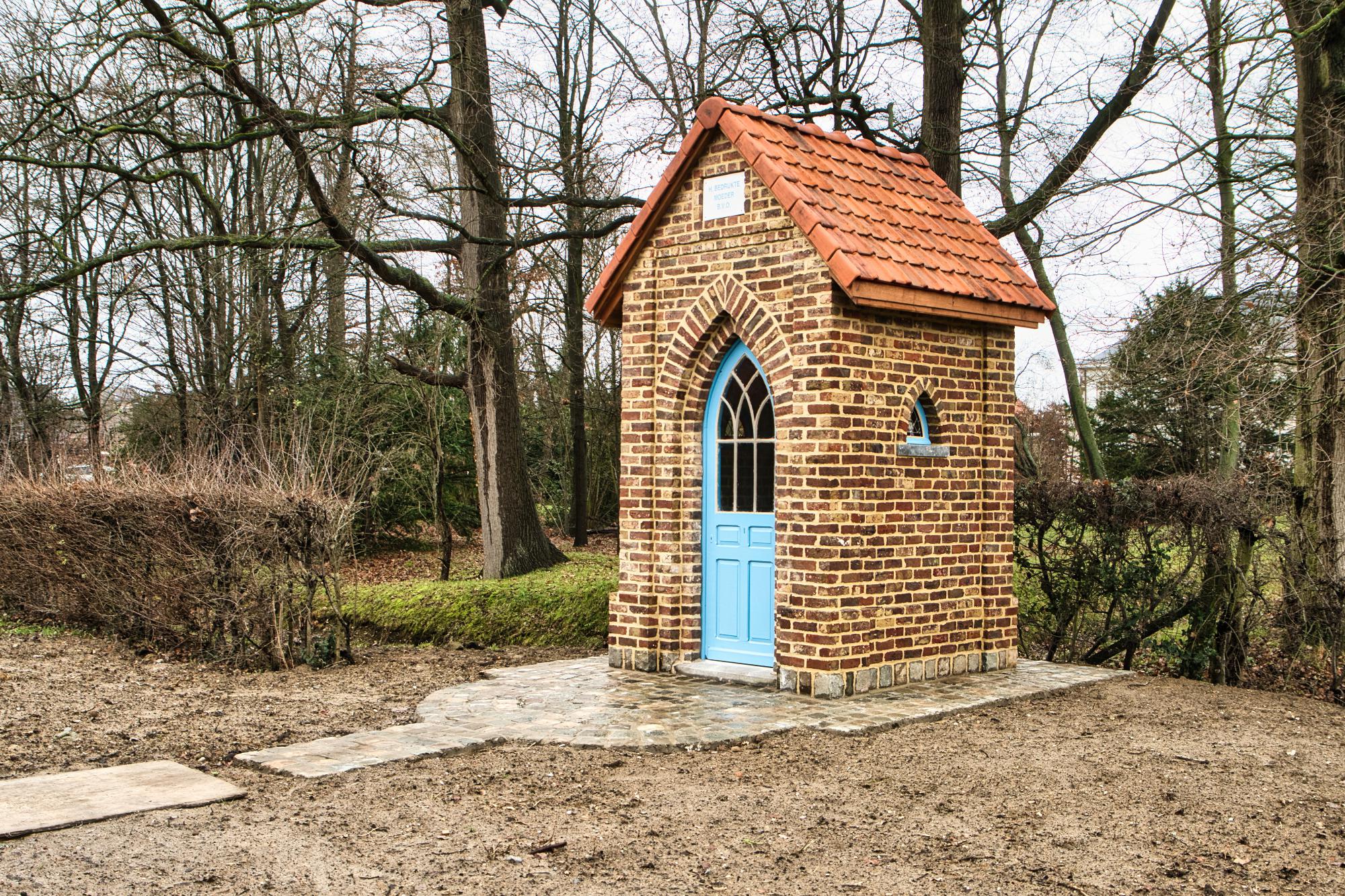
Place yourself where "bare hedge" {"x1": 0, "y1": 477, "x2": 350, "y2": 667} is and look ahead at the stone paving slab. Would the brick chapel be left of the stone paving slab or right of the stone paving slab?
left

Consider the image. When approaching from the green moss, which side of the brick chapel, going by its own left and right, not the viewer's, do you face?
right

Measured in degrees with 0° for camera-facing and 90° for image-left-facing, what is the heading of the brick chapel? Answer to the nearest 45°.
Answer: approximately 45°

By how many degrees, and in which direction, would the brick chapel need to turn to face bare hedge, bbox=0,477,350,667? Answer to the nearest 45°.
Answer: approximately 45° to its right

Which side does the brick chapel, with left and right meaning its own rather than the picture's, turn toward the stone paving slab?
front

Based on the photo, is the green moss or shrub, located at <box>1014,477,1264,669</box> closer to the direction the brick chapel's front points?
the green moss

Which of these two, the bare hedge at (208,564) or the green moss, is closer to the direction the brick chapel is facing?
the bare hedge

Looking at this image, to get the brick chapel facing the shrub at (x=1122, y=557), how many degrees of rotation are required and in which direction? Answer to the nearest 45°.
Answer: approximately 180°
